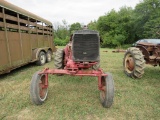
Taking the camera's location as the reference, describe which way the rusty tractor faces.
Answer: facing the viewer and to the right of the viewer

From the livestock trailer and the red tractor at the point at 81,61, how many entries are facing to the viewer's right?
0

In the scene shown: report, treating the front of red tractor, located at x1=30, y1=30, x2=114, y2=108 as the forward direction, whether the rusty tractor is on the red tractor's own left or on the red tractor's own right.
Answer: on the red tractor's own left

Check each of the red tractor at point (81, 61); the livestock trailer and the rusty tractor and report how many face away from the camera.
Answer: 0

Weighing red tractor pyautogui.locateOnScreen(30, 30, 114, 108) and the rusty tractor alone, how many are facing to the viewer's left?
0

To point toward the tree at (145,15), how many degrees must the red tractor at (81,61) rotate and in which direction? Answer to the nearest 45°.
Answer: approximately 135° to its left

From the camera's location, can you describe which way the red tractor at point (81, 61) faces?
facing the viewer

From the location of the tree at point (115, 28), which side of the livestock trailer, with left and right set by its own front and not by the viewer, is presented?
back

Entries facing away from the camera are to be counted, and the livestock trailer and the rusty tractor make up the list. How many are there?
0
